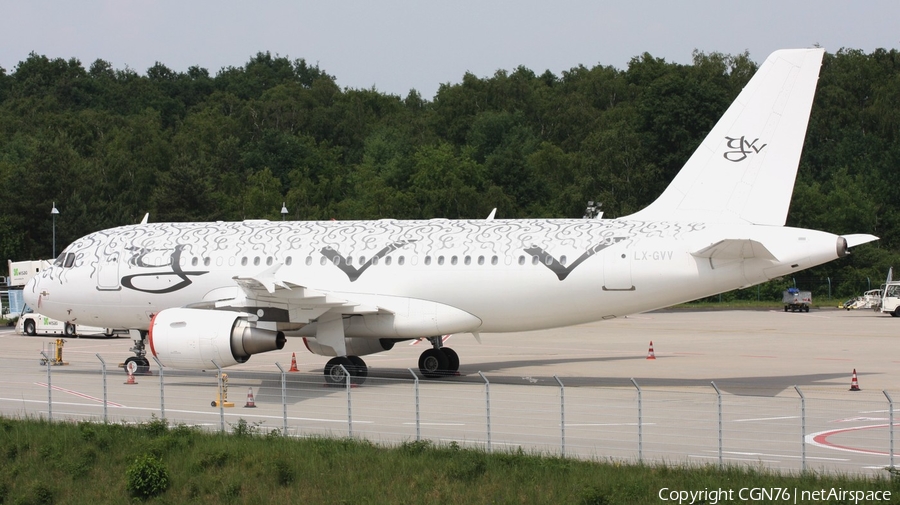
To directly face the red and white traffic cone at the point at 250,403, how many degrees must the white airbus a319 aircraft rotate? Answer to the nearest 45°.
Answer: approximately 90° to its left

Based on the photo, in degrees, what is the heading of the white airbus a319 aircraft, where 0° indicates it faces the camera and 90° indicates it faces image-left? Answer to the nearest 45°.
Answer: approximately 135°
